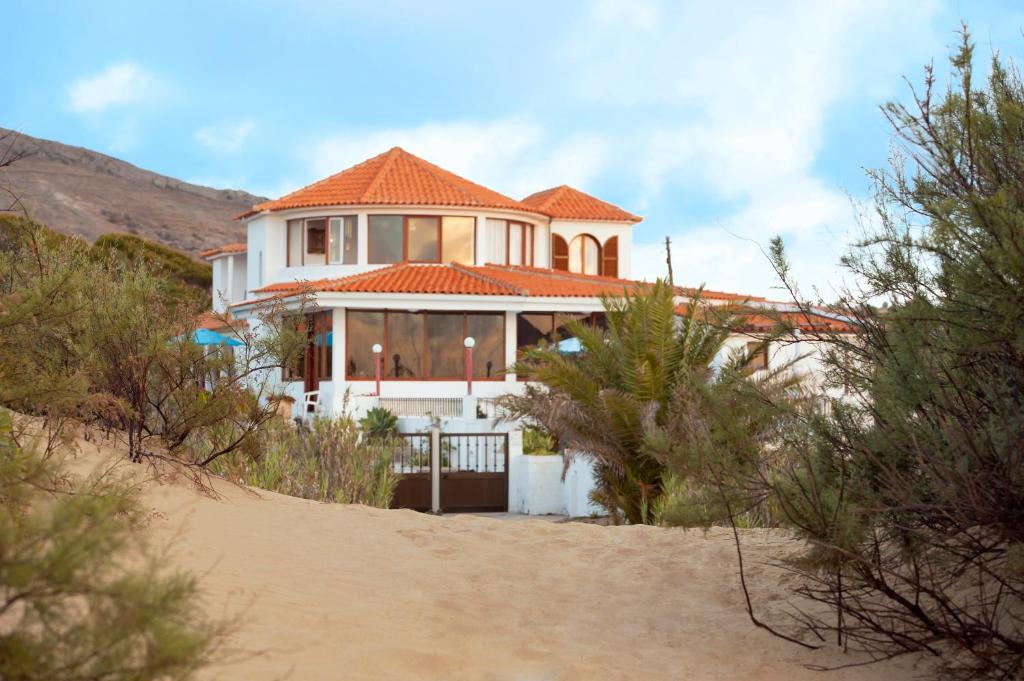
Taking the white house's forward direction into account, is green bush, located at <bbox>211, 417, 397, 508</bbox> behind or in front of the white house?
in front

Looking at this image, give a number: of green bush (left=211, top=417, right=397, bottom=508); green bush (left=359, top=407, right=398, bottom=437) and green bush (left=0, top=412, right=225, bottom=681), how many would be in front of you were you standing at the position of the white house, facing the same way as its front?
3

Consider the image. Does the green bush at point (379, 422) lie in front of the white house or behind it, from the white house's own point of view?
in front

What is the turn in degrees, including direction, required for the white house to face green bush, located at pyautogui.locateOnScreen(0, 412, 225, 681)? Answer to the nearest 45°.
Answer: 0° — it already faces it

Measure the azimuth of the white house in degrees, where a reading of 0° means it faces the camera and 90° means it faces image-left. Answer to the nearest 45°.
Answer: approximately 0°

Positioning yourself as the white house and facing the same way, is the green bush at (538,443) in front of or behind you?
in front

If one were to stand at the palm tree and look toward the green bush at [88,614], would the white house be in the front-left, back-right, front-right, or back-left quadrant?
back-right
